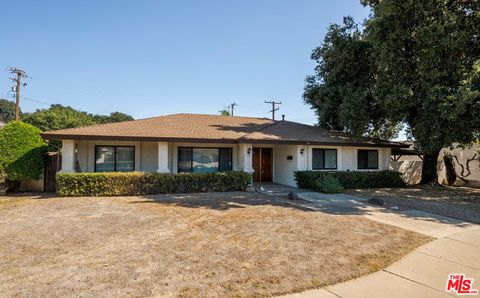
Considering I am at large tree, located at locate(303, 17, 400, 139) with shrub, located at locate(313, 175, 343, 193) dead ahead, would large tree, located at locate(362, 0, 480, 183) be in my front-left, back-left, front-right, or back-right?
front-left

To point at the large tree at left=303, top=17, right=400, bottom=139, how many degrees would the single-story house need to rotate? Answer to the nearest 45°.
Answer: approximately 90° to its left

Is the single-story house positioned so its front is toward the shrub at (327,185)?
no

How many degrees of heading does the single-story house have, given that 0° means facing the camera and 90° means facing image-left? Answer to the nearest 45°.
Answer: approximately 0°

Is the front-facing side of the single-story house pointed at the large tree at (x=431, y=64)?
no

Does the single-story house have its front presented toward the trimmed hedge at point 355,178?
no
